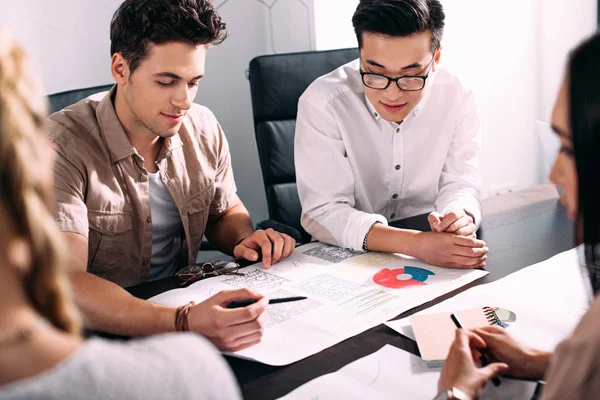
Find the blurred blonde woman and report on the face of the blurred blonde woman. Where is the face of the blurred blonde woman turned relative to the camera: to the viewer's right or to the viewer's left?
to the viewer's right

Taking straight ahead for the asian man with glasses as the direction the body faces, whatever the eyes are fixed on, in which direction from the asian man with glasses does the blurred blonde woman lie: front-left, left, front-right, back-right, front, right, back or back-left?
front

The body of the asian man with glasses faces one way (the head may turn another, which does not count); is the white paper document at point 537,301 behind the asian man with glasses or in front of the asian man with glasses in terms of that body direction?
in front

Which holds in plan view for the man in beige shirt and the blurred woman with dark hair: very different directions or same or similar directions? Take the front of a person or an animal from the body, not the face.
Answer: very different directions

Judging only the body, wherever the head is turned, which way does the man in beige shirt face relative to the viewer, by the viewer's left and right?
facing the viewer and to the right of the viewer

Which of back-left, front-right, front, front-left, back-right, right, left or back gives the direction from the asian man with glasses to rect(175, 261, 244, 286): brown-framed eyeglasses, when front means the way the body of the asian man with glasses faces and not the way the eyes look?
front-right

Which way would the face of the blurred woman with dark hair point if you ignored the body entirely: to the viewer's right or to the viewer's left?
to the viewer's left

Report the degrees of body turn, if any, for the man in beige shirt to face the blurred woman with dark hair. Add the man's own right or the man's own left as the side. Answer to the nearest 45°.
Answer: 0° — they already face them

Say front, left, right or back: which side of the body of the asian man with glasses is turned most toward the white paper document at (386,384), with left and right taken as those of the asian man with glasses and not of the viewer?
front

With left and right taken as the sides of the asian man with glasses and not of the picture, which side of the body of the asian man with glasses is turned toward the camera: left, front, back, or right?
front

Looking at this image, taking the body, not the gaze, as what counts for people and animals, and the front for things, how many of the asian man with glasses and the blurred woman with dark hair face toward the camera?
1

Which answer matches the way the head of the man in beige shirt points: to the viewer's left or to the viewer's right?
to the viewer's right

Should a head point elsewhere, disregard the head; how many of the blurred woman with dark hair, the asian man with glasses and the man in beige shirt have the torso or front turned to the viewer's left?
1

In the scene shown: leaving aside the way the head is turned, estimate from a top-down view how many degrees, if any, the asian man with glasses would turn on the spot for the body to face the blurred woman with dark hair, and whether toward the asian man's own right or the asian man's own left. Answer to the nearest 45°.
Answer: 0° — they already face them

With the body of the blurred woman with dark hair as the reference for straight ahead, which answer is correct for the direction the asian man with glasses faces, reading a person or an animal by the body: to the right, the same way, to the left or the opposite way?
to the left

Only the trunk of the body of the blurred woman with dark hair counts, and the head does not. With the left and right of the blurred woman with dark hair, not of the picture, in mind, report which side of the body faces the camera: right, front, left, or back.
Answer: left
